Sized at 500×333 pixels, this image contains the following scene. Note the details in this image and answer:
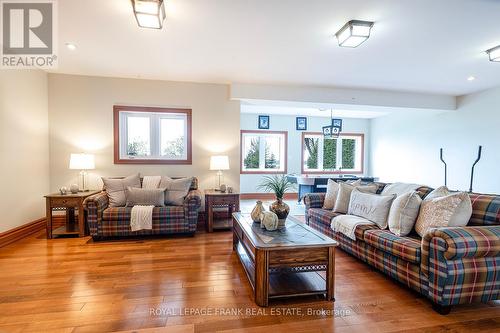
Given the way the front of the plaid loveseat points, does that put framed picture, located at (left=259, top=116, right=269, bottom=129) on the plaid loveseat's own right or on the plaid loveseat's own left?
on the plaid loveseat's own left

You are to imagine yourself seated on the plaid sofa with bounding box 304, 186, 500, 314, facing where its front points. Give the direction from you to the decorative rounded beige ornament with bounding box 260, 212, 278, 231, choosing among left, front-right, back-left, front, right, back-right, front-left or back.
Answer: front-right

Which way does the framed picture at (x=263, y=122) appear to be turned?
toward the camera

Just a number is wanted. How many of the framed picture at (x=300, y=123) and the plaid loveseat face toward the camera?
2

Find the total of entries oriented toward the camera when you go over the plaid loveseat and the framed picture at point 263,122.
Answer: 2

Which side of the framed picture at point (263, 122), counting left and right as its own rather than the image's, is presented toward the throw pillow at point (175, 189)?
front

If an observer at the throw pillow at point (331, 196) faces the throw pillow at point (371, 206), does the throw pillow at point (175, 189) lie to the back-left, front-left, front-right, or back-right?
back-right

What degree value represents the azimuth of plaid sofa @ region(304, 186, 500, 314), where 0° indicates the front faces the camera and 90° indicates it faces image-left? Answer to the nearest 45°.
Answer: approximately 45°

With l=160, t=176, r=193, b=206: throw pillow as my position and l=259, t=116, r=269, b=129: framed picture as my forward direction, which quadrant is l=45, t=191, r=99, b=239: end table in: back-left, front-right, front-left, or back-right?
back-left

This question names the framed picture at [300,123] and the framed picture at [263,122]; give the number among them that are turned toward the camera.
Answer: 2

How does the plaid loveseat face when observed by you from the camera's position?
facing the viewer

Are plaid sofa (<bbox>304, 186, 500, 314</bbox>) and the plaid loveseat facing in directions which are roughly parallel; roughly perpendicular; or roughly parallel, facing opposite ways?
roughly perpendicular

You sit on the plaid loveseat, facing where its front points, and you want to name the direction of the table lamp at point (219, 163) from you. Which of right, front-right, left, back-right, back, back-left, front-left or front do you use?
left

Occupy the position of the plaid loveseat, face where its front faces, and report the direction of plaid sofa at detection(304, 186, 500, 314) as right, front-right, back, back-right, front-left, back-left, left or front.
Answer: front-left
